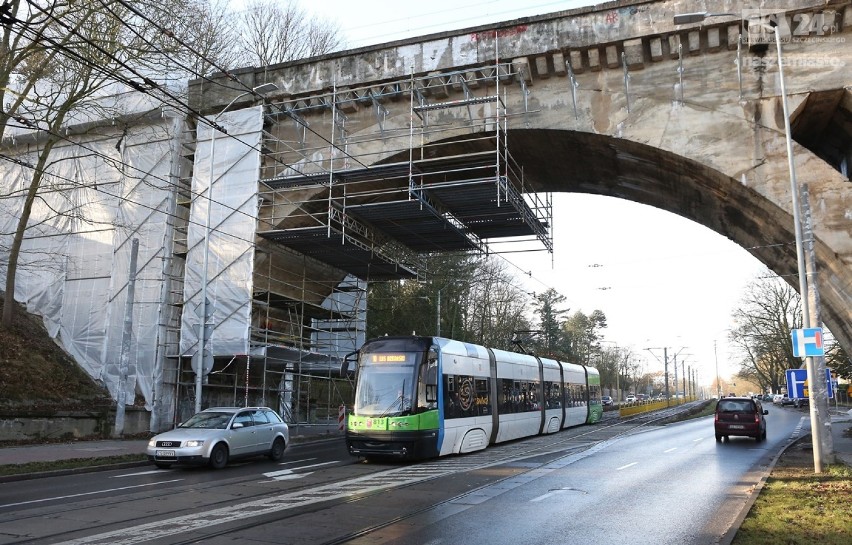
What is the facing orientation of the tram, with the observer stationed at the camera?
facing the viewer and to the left of the viewer

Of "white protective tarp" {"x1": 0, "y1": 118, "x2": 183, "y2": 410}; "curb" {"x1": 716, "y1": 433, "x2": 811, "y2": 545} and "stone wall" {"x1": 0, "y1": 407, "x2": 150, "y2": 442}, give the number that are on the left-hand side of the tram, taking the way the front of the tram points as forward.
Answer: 1

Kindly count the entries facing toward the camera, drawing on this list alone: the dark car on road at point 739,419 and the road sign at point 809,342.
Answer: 1

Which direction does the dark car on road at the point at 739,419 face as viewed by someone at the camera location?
facing away from the viewer

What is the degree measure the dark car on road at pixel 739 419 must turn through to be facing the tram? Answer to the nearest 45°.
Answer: approximately 135° to its left

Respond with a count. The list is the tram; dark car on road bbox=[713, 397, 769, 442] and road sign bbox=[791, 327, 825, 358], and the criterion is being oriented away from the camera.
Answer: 1

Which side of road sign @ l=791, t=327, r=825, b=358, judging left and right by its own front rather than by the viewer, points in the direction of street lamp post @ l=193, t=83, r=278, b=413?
right

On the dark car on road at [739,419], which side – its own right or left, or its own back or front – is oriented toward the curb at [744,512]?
back

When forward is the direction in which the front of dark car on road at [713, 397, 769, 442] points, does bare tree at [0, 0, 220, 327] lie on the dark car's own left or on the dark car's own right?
on the dark car's own left

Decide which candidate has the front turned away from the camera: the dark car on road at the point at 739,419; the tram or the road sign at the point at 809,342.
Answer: the dark car on road

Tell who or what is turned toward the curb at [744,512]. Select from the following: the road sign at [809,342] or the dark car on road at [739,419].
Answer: the road sign

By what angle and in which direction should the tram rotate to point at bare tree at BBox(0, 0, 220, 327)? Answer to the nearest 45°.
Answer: approximately 45° to its right
